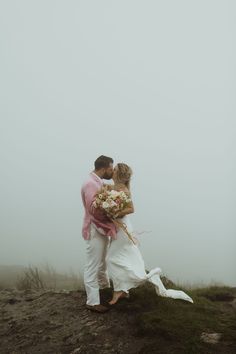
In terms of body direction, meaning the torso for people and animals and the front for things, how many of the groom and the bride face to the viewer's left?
1

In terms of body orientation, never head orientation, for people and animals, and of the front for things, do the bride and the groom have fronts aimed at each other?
yes

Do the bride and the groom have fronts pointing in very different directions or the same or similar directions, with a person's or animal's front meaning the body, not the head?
very different directions

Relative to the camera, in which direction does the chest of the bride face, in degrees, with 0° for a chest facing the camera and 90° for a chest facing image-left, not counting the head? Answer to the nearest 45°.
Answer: approximately 90°

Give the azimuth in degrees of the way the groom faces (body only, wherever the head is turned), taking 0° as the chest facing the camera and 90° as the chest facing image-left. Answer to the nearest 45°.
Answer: approximately 270°

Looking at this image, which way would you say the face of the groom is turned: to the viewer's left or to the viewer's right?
to the viewer's right
